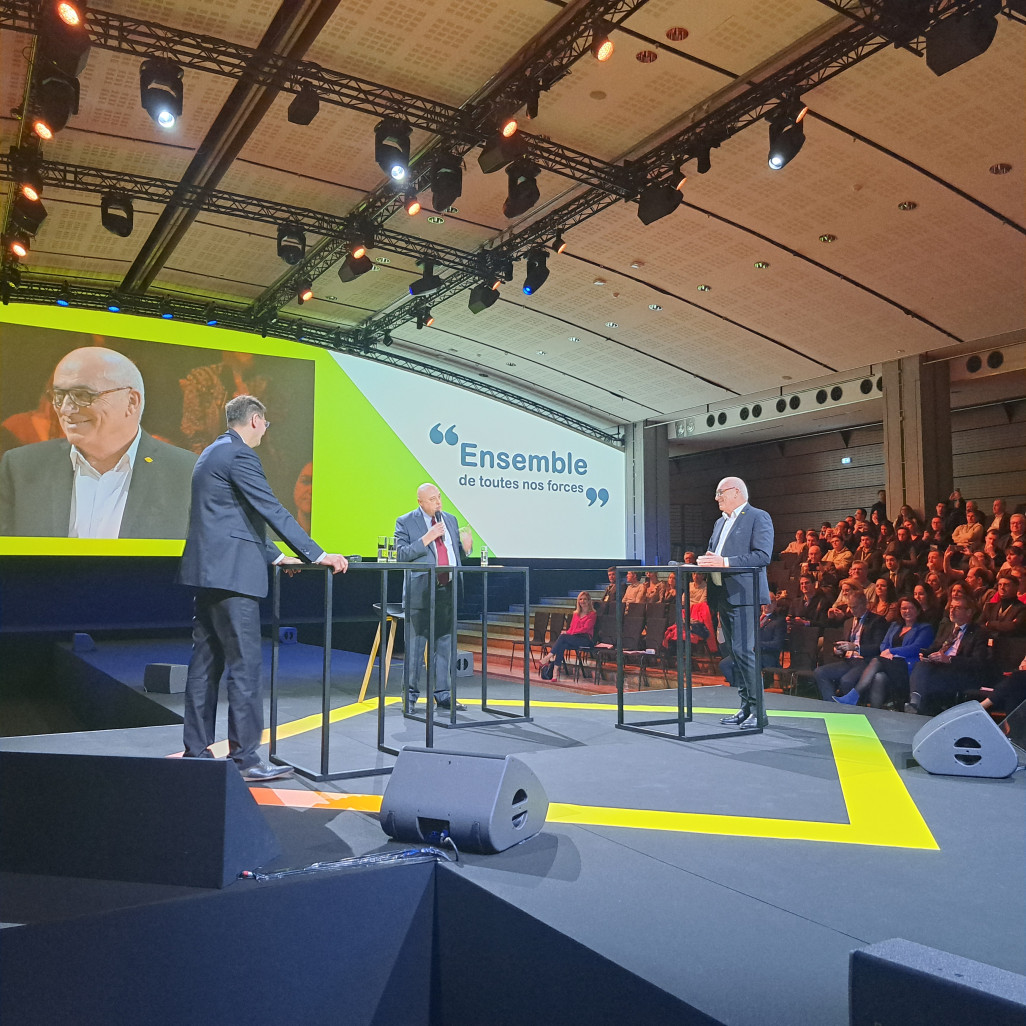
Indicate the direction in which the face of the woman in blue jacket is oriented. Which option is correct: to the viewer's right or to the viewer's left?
to the viewer's left

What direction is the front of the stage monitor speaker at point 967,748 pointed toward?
to the viewer's left

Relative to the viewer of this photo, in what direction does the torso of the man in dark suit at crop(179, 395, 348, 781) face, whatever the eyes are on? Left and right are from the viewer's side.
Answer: facing away from the viewer and to the right of the viewer

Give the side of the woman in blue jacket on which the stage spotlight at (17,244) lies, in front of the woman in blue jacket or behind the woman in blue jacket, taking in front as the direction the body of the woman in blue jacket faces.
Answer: in front

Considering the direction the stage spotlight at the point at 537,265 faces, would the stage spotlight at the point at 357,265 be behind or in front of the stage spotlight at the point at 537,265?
in front

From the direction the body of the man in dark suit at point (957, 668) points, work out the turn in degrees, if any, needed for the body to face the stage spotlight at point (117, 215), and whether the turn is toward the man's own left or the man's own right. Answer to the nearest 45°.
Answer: approximately 45° to the man's own right

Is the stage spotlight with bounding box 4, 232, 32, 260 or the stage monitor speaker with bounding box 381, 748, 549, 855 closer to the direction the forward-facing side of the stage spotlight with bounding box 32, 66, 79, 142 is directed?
the stage monitor speaker

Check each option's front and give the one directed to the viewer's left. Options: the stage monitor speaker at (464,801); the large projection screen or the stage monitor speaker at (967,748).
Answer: the stage monitor speaker at (967,748)
